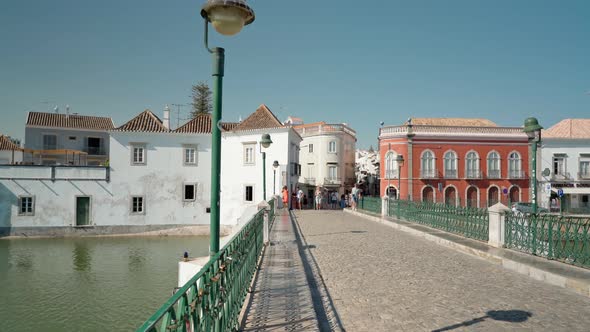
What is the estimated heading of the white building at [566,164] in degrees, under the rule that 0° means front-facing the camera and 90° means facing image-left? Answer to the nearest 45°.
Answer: approximately 0°

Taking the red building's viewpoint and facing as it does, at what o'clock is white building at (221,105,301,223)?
The white building is roughly at 2 o'clock from the red building.

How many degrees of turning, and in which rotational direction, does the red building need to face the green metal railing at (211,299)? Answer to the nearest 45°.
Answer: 0° — it already faces it

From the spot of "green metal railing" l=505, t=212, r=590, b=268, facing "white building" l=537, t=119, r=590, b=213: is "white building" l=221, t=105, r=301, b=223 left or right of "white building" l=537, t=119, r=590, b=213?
left

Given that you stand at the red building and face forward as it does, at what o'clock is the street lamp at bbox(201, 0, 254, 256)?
The street lamp is roughly at 12 o'clock from the red building.

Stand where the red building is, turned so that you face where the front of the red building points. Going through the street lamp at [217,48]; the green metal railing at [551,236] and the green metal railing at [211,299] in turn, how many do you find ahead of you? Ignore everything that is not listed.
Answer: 3

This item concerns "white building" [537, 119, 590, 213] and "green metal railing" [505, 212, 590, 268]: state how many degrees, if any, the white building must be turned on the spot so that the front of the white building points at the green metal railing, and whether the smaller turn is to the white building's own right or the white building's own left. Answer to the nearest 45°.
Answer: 0° — it already faces it

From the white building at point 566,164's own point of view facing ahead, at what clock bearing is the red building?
The red building is roughly at 2 o'clock from the white building.

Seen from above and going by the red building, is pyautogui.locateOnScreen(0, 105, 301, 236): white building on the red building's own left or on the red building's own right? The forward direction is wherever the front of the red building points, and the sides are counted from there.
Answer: on the red building's own right

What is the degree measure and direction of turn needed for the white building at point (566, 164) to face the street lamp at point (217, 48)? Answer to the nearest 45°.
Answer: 0° — it already faces it

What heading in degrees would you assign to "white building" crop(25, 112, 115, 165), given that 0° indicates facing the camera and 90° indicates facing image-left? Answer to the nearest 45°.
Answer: approximately 0°

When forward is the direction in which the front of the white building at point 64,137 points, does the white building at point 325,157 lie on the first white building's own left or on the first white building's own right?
on the first white building's own left

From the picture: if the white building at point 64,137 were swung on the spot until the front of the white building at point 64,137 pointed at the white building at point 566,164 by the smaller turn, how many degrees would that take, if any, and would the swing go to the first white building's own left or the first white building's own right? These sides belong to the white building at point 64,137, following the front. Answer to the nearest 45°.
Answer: approximately 45° to the first white building's own left
